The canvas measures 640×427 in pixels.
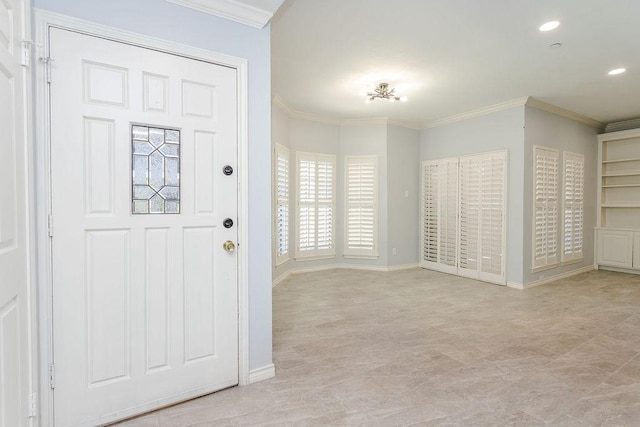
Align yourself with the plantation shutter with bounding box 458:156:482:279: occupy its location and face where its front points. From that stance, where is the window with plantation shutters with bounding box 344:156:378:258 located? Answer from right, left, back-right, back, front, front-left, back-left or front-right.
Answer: front-right

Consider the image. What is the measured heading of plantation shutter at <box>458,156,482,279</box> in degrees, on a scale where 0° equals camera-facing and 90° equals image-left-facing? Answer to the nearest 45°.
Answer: approximately 45°

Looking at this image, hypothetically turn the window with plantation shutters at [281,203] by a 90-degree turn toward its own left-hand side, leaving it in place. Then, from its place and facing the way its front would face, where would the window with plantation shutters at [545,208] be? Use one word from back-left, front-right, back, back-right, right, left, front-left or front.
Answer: front-right

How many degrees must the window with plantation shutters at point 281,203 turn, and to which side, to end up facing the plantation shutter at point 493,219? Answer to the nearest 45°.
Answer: approximately 45° to its left

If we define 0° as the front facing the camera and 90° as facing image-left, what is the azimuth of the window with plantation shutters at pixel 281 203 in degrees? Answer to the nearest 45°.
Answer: approximately 315°
